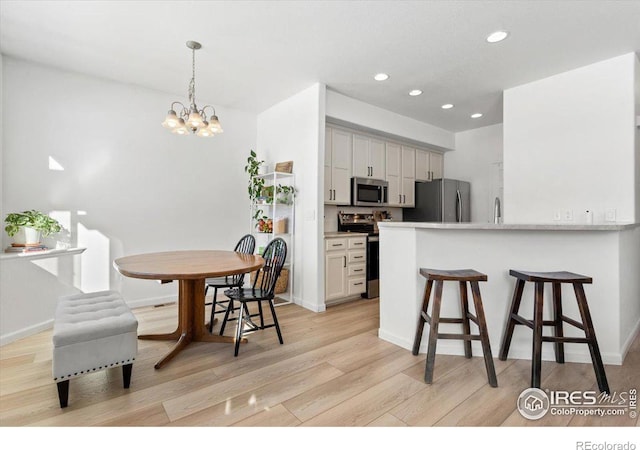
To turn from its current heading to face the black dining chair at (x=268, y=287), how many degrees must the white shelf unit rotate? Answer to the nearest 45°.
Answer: approximately 45° to its left

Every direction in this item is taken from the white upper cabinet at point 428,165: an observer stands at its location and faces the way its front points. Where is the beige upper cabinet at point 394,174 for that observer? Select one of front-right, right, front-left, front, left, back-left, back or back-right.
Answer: right

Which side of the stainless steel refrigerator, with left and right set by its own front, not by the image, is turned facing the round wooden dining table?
right

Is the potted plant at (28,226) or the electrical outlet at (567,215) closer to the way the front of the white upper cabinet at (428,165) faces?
the electrical outlet

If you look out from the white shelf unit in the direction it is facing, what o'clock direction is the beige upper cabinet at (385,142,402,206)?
The beige upper cabinet is roughly at 7 o'clock from the white shelf unit.

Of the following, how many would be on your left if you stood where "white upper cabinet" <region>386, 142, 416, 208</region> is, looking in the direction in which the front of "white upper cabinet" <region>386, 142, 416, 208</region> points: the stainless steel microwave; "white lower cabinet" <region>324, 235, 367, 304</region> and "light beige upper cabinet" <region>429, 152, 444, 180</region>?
1

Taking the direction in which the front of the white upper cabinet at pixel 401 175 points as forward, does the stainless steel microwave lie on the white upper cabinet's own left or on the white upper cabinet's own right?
on the white upper cabinet's own right

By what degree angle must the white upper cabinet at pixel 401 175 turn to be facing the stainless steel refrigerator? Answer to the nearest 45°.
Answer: approximately 45° to its left

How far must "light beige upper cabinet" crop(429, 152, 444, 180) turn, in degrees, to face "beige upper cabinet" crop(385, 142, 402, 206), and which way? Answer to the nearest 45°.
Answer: approximately 90° to its right

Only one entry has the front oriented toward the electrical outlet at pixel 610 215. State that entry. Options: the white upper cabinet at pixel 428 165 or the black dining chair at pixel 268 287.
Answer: the white upper cabinet

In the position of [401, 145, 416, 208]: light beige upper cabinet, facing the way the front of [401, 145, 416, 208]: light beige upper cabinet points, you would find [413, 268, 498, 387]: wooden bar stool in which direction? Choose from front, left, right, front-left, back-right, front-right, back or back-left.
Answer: front-right

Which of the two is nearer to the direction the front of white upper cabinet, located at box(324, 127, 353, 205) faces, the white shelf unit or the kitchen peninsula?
the kitchen peninsula

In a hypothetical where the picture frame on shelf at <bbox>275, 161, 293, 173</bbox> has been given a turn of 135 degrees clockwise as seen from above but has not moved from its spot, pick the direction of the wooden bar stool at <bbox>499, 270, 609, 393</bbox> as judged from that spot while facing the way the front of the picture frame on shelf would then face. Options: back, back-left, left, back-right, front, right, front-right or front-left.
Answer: back-right

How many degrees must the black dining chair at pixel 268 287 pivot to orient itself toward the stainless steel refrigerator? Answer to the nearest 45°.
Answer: approximately 180°

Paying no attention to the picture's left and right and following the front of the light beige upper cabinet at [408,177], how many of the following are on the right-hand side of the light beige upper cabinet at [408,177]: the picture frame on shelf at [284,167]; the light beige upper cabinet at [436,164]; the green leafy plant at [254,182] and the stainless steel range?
3
